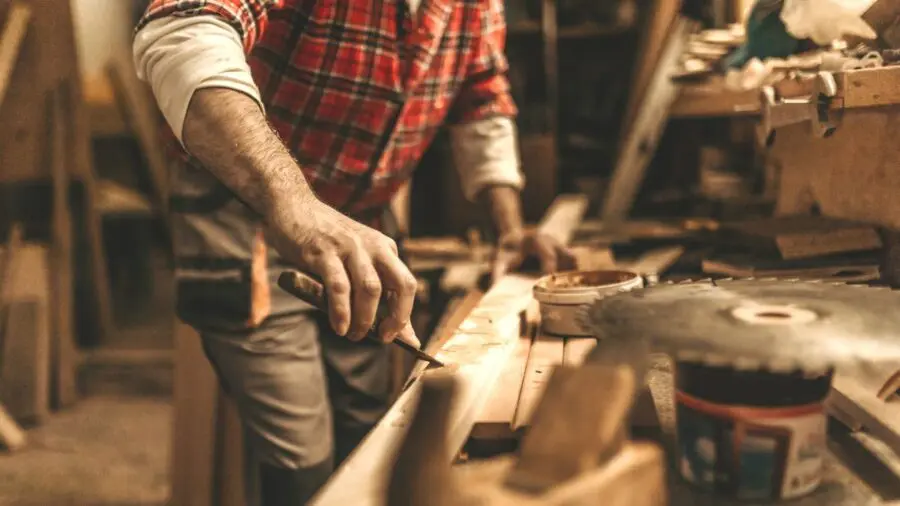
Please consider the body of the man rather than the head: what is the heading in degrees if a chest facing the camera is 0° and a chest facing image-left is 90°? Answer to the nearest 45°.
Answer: approximately 315°

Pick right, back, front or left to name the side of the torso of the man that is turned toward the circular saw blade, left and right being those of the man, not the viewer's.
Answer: front

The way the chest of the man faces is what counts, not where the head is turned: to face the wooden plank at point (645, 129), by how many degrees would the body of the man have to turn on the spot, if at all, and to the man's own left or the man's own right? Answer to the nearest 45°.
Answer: approximately 90° to the man's own left

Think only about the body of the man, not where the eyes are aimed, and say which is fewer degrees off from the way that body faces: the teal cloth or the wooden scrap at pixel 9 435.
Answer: the teal cloth

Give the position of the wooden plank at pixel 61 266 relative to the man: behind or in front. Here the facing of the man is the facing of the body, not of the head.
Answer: behind

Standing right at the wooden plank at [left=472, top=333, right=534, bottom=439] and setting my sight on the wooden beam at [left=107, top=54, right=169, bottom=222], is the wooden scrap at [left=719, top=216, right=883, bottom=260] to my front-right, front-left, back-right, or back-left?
front-right

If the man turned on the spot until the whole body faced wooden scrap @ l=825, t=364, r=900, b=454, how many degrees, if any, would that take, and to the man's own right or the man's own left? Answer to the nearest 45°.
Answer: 0° — they already face it

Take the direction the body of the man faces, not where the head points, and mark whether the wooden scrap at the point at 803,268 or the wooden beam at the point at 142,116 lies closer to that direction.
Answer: the wooden scrap

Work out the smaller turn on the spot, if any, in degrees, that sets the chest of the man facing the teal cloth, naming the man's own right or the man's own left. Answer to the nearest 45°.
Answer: approximately 45° to the man's own left

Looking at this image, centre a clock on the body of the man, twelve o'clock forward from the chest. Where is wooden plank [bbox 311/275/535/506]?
The wooden plank is roughly at 1 o'clock from the man.

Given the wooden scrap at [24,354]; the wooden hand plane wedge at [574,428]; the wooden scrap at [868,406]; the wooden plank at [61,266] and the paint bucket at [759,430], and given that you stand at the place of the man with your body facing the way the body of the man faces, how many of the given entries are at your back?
2

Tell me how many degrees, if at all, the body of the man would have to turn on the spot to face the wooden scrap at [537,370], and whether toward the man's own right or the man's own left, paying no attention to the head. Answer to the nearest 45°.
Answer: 0° — they already face it

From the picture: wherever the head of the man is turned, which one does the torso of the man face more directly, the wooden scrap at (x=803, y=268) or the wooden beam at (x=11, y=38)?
the wooden scrap

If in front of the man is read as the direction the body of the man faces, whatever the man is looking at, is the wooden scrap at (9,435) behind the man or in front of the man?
behind

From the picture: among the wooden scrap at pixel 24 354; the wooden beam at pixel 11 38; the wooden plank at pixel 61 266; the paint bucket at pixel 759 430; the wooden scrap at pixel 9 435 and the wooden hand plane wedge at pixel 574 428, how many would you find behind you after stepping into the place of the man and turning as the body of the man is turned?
4

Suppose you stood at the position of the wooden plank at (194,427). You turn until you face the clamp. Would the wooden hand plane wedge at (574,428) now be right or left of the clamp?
right

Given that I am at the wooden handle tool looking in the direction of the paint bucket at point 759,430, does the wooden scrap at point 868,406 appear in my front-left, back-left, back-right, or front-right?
front-left
